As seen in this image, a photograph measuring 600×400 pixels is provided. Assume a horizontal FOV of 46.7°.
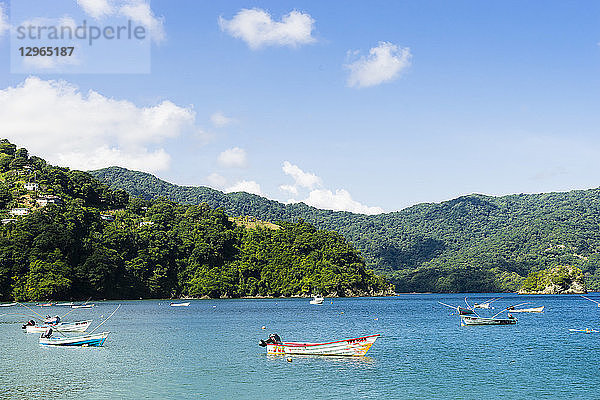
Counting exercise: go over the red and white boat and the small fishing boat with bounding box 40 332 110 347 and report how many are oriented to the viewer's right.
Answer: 2

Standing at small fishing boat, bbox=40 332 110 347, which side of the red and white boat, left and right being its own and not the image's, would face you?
back

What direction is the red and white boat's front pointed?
to the viewer's right

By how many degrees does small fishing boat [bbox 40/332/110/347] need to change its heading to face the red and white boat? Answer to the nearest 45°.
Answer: approximately 45° to its right

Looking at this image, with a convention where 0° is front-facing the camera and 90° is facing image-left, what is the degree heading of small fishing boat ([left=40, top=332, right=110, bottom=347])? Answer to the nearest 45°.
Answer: approximately 270°
